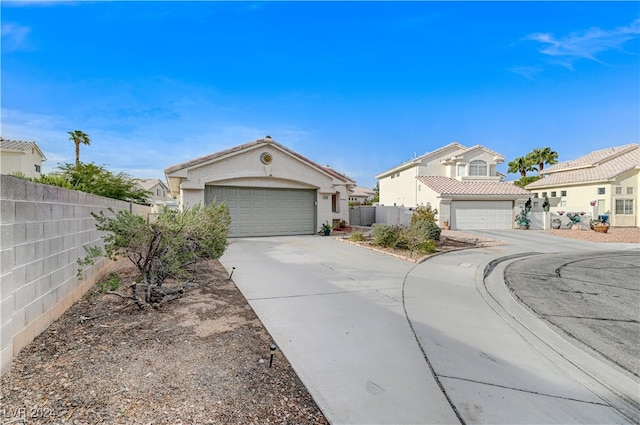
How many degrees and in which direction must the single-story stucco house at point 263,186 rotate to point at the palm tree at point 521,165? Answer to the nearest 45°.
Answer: approximately 135° to its left

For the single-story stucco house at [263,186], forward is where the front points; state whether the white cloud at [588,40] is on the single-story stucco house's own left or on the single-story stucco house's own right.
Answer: on the single-story stucco house's own left

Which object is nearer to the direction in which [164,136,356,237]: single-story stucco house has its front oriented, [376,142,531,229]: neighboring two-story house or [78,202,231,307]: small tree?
the small tree

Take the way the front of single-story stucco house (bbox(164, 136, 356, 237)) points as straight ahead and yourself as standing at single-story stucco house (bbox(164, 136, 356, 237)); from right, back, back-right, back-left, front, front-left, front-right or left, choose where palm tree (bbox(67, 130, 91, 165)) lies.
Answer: back-right

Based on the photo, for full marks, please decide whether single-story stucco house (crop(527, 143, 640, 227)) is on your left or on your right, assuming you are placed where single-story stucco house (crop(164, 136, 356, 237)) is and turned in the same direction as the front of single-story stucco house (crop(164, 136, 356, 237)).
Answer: on your left

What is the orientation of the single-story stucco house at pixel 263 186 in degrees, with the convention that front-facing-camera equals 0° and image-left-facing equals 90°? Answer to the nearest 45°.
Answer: approximately 0°

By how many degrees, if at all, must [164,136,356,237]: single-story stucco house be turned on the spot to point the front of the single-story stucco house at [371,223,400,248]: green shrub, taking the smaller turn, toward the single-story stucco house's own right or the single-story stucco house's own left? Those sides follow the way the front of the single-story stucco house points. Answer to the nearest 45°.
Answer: approximately 45° to the single-story stucco house's own left

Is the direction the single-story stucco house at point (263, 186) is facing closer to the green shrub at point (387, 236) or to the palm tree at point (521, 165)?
the green shrub

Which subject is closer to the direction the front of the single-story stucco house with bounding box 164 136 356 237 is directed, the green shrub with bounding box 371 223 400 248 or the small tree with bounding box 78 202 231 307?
the small tree

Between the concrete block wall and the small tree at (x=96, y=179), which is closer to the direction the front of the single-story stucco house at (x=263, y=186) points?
the concrete block wall

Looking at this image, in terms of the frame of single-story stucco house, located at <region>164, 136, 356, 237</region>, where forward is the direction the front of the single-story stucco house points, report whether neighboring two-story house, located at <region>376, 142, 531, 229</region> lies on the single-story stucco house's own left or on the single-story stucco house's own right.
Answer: on the single-story stucco house's own left

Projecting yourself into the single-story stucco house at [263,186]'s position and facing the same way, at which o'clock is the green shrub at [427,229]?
The green shrub is roughly at 10 o'clock from the single-story stucco house.

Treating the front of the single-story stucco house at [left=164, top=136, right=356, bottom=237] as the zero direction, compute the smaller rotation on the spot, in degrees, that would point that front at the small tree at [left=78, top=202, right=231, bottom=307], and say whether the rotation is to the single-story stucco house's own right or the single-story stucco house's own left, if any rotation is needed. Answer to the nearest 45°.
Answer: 0° — it already faces it

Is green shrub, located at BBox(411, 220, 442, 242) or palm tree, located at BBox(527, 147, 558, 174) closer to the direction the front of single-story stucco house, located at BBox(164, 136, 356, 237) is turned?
the green shrub
